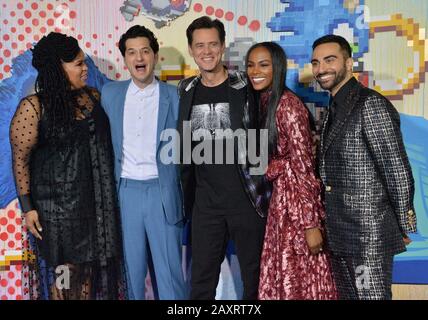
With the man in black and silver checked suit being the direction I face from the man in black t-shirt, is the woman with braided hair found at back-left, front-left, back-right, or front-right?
back-right

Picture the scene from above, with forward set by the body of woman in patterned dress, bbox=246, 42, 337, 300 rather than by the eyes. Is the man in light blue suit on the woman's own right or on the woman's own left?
on the woman's own right

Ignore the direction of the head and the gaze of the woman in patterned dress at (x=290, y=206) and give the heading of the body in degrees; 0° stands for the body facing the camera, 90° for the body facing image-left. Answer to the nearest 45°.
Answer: approximately 45°

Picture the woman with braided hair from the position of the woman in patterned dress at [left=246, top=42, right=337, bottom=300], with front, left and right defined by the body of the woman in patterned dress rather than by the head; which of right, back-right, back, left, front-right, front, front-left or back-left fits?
front-right

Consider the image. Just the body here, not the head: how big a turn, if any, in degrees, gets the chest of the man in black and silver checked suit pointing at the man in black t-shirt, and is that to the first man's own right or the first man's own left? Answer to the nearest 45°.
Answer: approximately 45° to the first man's own right

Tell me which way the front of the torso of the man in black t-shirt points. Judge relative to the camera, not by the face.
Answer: toward the camera

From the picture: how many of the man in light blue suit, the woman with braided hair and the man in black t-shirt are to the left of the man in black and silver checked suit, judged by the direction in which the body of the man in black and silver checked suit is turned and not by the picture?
0

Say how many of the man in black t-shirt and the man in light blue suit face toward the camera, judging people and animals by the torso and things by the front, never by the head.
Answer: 2

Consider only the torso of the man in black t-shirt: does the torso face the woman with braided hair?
no

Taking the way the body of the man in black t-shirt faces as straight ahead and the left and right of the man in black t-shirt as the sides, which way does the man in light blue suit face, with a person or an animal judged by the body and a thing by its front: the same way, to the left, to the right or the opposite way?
the same way

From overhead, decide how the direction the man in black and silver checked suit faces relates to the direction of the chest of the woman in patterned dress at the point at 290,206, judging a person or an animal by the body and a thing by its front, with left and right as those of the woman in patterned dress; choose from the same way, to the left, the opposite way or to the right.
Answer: the same way

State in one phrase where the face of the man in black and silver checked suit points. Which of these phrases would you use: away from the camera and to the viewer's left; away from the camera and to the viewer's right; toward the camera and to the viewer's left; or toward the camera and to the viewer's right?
toward the camera and to the viewer's left

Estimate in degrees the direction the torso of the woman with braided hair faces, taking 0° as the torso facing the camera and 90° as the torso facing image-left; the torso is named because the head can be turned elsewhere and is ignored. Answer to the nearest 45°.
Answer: approximately 315°

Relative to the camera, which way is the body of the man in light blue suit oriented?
toward the camera

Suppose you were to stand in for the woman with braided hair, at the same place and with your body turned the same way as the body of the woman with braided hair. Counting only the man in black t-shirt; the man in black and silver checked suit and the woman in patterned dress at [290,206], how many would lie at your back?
0

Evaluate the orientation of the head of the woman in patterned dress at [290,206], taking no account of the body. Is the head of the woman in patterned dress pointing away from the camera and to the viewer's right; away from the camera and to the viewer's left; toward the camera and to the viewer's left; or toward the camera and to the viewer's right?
toward the camera and to the viewer's left
